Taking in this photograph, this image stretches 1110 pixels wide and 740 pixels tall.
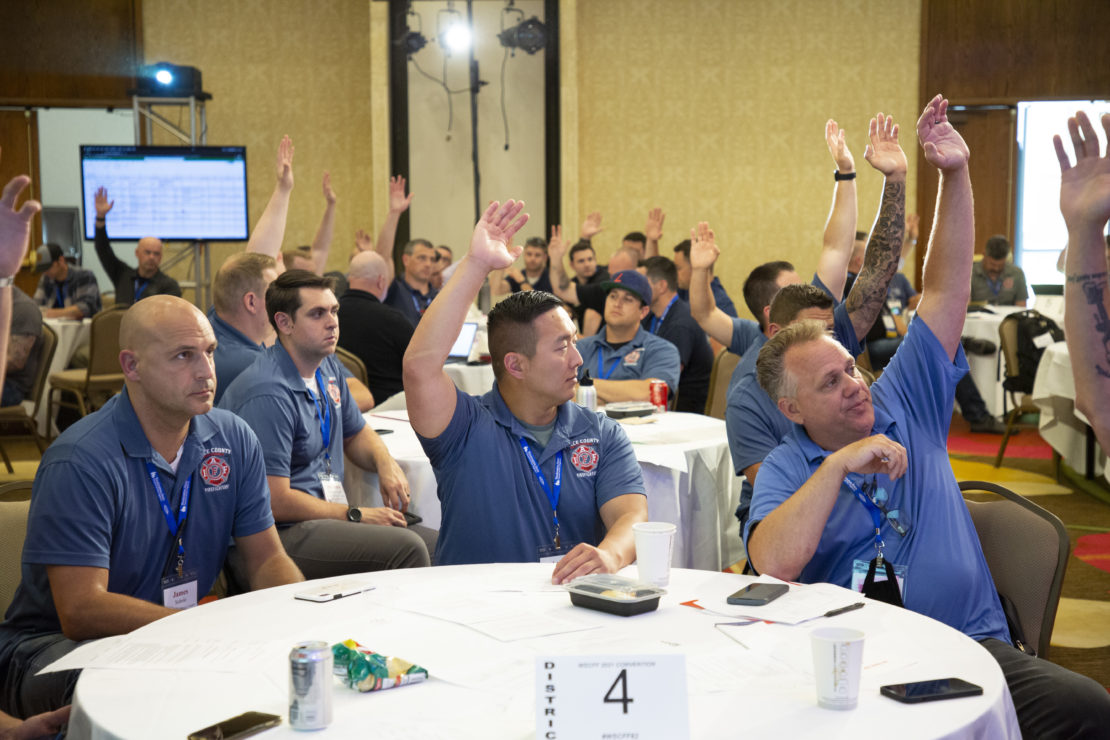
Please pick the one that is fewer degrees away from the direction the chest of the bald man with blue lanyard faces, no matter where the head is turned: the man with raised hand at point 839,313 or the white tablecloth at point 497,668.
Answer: the white tablecloth

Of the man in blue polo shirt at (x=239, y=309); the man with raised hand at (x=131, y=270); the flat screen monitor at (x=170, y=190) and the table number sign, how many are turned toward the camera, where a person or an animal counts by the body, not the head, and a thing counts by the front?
3

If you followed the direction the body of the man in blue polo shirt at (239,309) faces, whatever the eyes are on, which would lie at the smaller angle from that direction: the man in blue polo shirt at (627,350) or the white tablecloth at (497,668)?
the man in blue polo shirt

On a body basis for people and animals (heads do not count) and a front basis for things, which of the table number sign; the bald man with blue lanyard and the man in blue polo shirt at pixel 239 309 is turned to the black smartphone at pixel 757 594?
the bald man with blue lanyard

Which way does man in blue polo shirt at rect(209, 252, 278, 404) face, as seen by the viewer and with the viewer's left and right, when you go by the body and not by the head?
facing away from the viewer and to the right of the viewer

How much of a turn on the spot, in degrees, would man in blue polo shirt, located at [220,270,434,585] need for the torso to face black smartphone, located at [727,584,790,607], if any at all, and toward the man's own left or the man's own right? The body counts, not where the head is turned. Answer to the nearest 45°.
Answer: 0° — they already face it

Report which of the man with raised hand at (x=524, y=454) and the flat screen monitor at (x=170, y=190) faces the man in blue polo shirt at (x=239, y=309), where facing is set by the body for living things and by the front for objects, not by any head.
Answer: the flat screen monitor

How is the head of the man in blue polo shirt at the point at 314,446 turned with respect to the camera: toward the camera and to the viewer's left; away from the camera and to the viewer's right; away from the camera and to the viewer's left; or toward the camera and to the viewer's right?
toward the camera and to the viewer's right

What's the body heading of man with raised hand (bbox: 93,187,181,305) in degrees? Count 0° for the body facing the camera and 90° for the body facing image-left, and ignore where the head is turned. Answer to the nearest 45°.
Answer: approximately 0°
